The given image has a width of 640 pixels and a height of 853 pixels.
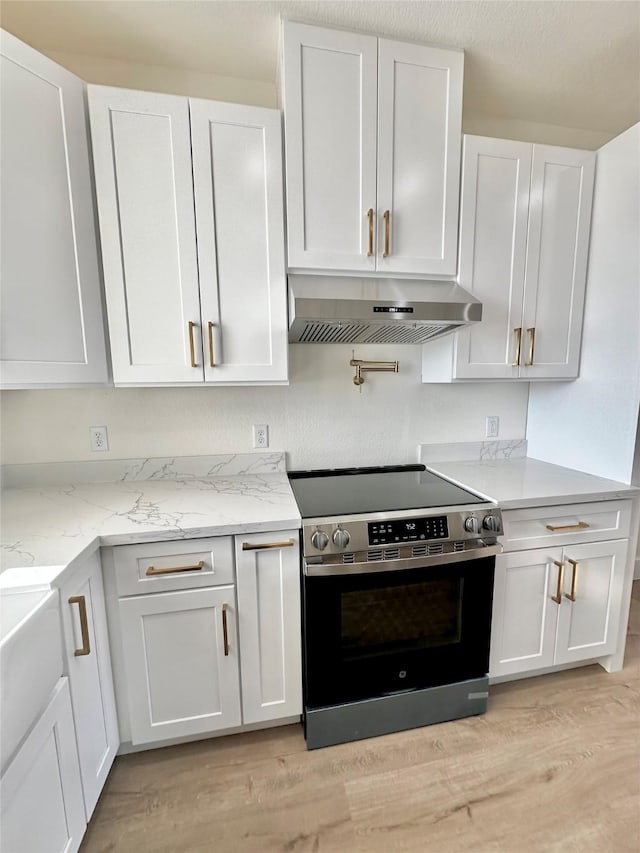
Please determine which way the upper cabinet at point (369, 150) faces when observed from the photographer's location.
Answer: facing the viewer

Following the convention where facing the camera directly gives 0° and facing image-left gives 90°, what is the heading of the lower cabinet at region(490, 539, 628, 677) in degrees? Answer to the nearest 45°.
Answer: approximately 315°

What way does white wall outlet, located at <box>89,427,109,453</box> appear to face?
toward the camera

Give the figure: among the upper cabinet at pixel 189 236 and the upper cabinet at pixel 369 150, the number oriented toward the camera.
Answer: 2

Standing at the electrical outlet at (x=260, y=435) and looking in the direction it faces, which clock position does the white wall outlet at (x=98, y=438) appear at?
The white wall outlet is roughly at 3 o'clock from the electrical outlet.

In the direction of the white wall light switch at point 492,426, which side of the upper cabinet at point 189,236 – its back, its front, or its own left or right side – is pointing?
left

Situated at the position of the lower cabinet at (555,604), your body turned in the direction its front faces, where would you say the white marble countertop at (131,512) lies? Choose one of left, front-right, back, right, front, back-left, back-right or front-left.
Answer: right

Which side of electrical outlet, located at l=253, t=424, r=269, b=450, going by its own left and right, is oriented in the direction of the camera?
front

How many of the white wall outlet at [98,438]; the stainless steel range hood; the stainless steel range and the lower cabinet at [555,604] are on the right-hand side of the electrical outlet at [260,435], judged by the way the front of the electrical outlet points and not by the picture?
1

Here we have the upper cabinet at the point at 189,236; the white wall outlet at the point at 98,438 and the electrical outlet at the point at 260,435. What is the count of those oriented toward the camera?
3
